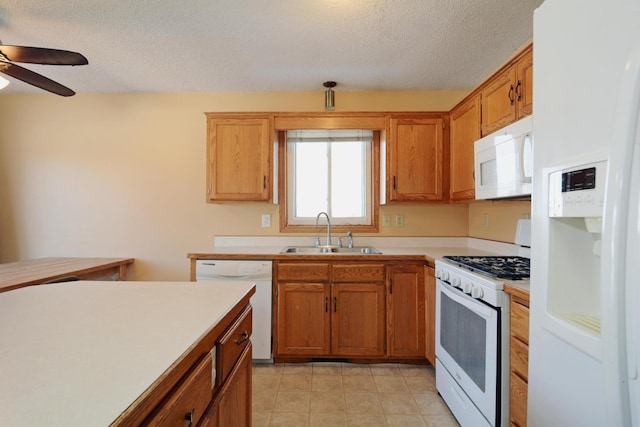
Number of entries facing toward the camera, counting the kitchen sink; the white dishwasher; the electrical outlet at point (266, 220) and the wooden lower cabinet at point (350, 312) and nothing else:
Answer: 4

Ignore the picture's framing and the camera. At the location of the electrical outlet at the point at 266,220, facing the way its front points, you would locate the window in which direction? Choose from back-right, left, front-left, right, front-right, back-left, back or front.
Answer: left

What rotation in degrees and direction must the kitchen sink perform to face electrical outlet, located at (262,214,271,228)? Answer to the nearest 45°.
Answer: approximately 90° to its right

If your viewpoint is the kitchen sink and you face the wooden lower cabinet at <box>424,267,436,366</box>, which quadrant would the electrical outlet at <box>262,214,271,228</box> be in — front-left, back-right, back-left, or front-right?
back-right

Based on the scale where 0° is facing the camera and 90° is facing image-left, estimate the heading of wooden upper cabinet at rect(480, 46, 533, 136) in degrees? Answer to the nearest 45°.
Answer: approximately 45°

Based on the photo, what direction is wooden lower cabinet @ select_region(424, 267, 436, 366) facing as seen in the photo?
to the viewer's left

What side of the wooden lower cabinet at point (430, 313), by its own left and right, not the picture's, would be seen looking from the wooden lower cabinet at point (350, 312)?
front

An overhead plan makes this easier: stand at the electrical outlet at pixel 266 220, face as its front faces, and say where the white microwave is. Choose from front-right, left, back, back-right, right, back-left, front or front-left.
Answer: front-left

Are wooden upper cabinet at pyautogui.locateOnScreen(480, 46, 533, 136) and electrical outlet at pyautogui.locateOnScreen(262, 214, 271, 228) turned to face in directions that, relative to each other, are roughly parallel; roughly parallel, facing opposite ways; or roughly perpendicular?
roughly perpendicular

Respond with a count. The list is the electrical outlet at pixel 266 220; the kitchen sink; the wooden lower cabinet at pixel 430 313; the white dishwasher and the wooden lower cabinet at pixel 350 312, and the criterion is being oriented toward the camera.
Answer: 4

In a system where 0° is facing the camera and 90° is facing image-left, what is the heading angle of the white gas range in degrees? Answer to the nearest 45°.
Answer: approximately 45°

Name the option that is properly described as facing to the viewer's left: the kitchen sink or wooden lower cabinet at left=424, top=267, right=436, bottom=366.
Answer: the wooden lower cabinet

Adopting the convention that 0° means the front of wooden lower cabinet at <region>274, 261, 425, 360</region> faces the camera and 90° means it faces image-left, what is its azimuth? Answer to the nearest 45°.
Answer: approximately 0°

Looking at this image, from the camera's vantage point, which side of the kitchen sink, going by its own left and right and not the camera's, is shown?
front

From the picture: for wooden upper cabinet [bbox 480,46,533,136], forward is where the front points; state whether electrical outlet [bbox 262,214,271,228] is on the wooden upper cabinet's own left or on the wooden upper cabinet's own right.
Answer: on the wooden upper cabinet's own right
